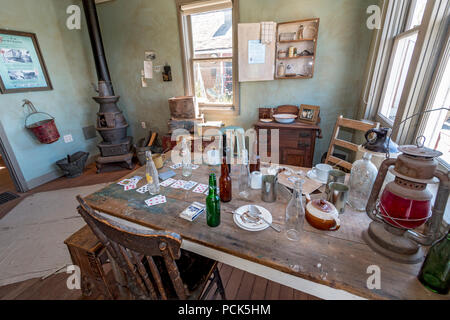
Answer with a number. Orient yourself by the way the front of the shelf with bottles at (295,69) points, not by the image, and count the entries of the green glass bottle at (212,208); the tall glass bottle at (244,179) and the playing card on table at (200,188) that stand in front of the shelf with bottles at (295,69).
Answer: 3

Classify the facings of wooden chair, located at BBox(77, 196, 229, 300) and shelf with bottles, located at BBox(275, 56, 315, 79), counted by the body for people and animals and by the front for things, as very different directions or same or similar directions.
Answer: very different directions

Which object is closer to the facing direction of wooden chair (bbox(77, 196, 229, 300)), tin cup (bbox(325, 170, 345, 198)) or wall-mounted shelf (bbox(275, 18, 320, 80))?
the wall-mounted shelf

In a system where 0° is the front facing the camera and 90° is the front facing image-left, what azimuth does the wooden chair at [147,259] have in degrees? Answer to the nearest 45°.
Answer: approximately 225°

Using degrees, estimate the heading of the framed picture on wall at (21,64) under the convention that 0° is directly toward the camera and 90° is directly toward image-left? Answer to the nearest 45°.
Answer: approximately 315°

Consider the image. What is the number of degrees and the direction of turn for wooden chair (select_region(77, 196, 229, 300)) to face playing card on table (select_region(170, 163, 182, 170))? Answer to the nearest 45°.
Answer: approximately 45° to its left

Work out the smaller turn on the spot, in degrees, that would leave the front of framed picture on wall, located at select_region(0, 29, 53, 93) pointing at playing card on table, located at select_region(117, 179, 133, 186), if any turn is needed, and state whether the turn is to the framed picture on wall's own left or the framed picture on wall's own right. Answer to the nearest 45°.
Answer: approximately 45° to the framed picture on wall's own right

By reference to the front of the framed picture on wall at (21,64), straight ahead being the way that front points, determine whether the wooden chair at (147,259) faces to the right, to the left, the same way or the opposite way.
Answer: to the left

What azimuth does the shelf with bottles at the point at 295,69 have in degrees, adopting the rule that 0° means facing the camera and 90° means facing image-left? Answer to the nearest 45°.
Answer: approximately 0°

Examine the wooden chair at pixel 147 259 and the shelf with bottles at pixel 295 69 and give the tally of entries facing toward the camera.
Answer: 1

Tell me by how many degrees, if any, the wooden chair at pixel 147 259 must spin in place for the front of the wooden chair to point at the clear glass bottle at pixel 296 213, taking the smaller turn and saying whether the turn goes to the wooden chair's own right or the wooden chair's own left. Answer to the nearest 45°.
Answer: approximately 45° to the wooden chair's own right

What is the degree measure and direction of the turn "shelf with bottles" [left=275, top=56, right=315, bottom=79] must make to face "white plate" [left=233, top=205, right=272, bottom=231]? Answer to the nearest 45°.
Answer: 0° — it already faces it

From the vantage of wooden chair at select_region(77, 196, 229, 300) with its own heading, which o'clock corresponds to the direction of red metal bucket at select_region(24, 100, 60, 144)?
The red metal bucket is roughly at 10 o'clock from the wooden chair.

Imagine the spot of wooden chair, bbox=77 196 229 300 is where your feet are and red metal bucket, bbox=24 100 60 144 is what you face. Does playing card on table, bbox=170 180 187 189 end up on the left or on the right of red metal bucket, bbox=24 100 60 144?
right

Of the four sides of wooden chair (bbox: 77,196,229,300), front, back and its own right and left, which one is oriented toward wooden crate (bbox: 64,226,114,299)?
left

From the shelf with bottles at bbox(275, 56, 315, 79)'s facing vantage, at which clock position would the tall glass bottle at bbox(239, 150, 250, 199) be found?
The tall glass bottle is roughly at 12 o'clock from the shelf with bottles.
